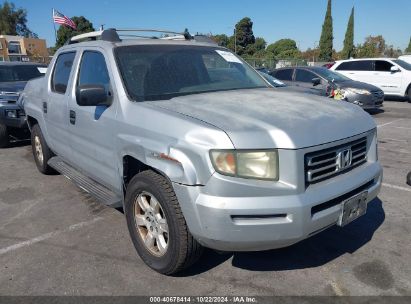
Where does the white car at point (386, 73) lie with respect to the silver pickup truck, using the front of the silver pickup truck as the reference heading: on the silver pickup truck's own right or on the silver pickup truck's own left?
on the silver pickup truck's own left

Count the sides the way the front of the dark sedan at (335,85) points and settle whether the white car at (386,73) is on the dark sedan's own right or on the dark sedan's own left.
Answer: on the dark sedan's own left

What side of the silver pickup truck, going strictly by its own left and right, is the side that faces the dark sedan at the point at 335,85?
left

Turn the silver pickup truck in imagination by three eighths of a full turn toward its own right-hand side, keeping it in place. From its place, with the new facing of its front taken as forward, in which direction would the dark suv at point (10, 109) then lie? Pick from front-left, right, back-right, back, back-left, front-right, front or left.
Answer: front-right

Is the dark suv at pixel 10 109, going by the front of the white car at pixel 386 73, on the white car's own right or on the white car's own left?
on the white car's own right

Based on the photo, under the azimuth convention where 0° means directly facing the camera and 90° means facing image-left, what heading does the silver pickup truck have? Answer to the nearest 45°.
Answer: approximately 315°

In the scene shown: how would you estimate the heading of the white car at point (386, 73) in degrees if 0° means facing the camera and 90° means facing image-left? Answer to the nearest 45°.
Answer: approximately 315°

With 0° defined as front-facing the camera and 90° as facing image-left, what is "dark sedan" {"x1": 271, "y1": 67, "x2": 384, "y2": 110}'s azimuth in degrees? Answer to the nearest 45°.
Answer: approximately 315°

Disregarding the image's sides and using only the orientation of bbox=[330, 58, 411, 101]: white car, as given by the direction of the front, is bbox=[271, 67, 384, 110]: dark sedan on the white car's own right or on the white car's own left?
on the white car's own right
